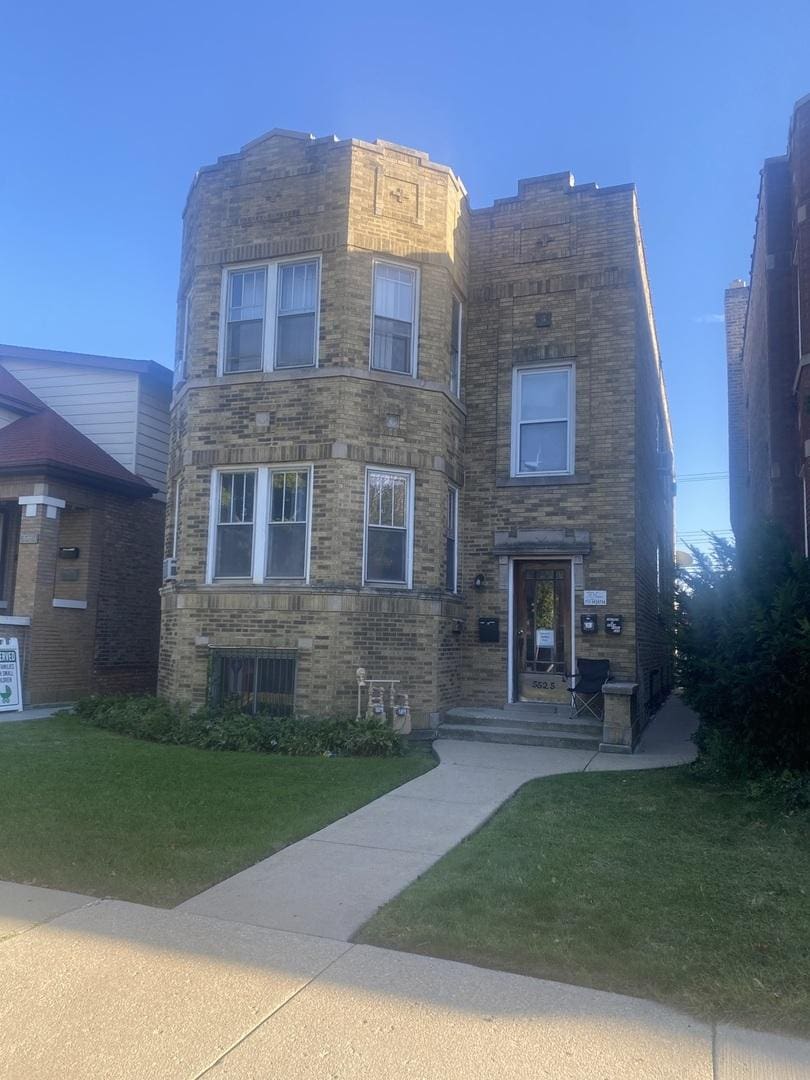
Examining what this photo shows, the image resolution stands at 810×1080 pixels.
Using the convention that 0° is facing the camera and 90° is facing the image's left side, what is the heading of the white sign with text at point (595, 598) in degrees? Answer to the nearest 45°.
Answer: approximately 0°

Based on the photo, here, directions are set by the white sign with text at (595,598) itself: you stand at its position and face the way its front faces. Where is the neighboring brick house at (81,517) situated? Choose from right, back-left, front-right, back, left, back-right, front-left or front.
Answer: right

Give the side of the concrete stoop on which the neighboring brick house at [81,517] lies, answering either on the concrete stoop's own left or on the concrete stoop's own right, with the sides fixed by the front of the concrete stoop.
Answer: on the concrete stoop's own right

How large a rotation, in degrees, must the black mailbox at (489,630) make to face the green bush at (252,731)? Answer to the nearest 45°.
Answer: approximately 45° to its right

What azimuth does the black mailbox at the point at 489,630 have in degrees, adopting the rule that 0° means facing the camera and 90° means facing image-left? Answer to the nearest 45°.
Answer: approximately 0°
